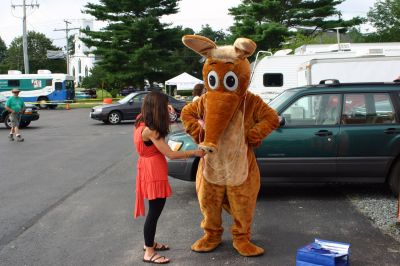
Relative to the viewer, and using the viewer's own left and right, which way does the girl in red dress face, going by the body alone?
facing to the right of the viewer

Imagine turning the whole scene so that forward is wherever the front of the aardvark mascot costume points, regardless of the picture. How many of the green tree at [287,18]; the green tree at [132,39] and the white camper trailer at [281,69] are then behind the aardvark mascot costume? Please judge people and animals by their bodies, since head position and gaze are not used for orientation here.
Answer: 3

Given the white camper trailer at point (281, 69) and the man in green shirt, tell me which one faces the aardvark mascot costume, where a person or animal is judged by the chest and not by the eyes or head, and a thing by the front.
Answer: the man in green shirt

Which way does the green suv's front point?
to the viewer's left

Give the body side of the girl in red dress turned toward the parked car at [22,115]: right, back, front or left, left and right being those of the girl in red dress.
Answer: left

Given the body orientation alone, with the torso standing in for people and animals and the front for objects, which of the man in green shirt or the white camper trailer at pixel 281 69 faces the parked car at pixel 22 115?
the white camper trailer

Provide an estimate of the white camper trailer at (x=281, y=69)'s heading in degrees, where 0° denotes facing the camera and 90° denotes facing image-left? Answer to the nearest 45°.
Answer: approximately 90°

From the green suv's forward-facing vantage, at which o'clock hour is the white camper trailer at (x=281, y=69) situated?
The white camper trailer is roughly at 3 o'clock from the green suv.

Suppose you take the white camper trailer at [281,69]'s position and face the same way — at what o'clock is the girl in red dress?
The girl in red dress is roughly at 9 o'clock from the white camper trailer.

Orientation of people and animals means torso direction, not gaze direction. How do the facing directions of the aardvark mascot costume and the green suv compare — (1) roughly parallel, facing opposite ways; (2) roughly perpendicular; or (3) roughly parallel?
roughly perpendicular

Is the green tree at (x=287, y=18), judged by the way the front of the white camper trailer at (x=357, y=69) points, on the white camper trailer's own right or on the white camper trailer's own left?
on the white camper trailer's own right

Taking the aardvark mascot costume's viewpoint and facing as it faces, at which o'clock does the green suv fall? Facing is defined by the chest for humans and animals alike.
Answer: The green suv is roughly at 7 o'clock from the aardvark mascot costume.

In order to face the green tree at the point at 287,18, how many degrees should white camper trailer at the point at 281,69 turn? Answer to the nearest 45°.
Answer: approximately 90° to its right

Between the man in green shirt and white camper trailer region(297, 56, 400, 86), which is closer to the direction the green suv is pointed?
the man in green shirt

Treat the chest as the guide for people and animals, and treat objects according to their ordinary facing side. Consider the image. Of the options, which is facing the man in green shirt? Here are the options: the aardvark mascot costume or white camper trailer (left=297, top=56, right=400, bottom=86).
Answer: the white camper trailer

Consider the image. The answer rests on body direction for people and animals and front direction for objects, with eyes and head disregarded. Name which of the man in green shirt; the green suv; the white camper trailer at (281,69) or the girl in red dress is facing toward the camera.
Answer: the man in green shirt

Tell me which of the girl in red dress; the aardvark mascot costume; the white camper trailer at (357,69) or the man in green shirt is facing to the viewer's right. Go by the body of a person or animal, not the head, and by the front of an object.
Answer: the girl in red dress

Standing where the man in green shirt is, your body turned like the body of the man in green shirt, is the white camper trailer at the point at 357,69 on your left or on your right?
on your left

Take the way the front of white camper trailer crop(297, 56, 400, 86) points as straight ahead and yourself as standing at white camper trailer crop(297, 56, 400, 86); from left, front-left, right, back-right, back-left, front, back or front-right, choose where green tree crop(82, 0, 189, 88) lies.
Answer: front-right
